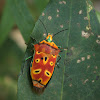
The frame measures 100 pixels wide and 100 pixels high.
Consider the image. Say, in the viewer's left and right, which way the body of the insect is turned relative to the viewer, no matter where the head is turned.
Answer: facing away from the viewer

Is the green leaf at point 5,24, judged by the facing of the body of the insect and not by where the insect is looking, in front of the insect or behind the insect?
in front
